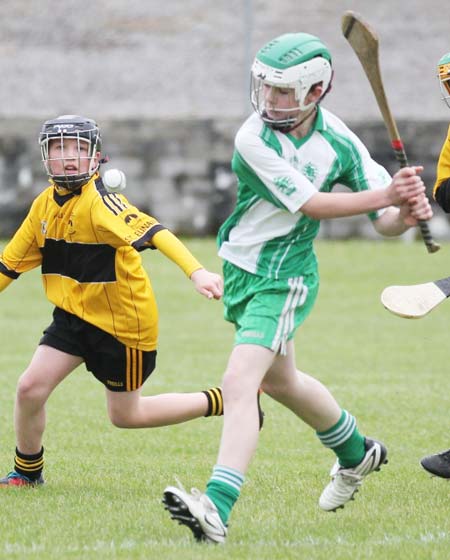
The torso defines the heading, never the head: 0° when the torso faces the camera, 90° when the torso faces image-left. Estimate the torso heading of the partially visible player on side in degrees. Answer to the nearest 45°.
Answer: approximately 90°

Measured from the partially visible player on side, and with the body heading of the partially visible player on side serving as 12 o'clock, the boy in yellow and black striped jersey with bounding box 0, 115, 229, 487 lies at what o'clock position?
The boy in yellow and black striped jersey is roughly at 11 o'clock from the partially visible player on side.

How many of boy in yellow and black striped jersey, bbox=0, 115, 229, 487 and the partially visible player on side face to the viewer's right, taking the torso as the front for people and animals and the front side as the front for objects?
0

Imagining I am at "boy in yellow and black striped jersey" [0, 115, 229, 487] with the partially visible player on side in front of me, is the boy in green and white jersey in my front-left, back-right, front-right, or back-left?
front-right

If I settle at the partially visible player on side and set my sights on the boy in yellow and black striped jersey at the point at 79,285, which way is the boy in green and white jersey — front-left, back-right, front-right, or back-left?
front-left

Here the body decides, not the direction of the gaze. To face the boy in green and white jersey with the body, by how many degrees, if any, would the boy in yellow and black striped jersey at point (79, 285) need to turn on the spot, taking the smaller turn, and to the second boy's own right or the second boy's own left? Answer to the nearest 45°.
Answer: approximately 90° to the second boy's own left

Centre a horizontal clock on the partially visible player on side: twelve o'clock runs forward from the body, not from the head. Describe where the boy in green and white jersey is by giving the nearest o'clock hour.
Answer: The boy in green and white jersey is roughly at 10 o'clock from the partially visible player on side.
